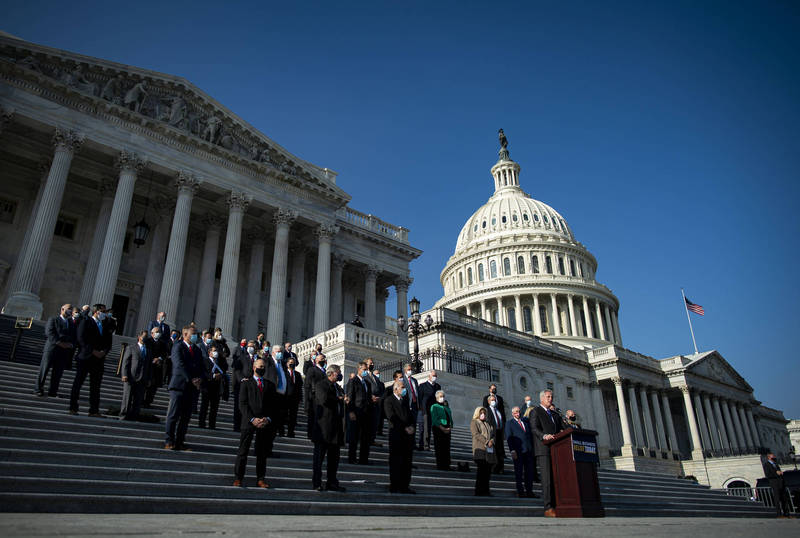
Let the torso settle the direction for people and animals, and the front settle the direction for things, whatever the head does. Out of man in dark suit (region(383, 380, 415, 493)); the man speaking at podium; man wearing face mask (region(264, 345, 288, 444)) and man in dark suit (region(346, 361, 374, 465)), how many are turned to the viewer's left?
0

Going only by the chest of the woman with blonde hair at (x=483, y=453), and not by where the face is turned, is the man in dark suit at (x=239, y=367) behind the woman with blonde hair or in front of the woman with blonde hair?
behind

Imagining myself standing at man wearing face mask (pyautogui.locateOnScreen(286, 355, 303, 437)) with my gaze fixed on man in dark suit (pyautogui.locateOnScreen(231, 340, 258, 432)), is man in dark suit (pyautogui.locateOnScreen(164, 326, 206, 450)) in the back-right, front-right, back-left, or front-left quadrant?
front-left

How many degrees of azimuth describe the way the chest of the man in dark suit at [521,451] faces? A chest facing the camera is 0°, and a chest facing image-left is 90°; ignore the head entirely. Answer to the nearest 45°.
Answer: approximately 315°

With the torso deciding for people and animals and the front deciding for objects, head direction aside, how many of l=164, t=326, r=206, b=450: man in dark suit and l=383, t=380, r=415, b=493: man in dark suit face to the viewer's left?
0

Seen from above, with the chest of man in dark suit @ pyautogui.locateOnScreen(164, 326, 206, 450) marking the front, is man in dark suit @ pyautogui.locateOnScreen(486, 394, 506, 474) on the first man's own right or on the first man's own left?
on the first man's own left

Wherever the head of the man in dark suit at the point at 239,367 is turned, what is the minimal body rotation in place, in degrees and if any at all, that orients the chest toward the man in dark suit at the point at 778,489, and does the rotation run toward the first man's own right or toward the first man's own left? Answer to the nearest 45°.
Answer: approximately 45° to the first man's own left

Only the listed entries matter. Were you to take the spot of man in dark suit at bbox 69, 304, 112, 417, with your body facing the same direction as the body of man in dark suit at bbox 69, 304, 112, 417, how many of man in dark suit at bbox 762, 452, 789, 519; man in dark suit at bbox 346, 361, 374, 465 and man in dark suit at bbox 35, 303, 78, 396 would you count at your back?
1

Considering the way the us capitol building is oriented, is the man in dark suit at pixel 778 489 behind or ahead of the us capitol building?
ahead

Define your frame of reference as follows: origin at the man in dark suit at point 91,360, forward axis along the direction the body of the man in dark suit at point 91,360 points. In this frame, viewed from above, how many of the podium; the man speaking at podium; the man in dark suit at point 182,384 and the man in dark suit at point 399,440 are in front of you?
4

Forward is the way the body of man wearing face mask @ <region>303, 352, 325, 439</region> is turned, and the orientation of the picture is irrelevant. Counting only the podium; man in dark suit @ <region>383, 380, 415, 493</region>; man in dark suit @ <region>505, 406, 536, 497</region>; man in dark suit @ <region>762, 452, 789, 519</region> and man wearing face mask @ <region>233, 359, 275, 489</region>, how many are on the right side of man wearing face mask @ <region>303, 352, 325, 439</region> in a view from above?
1

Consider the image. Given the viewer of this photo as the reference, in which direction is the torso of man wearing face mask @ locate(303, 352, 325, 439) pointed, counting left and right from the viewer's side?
facing the viewer and to the right of the viewer

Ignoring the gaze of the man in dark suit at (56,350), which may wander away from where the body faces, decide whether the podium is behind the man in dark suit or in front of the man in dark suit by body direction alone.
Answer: in front

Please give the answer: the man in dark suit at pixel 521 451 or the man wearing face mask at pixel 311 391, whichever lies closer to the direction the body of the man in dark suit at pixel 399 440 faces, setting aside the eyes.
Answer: the man in dark suit

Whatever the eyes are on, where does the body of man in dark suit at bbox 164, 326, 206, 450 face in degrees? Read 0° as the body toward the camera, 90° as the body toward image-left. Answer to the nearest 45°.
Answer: approximately 315°
